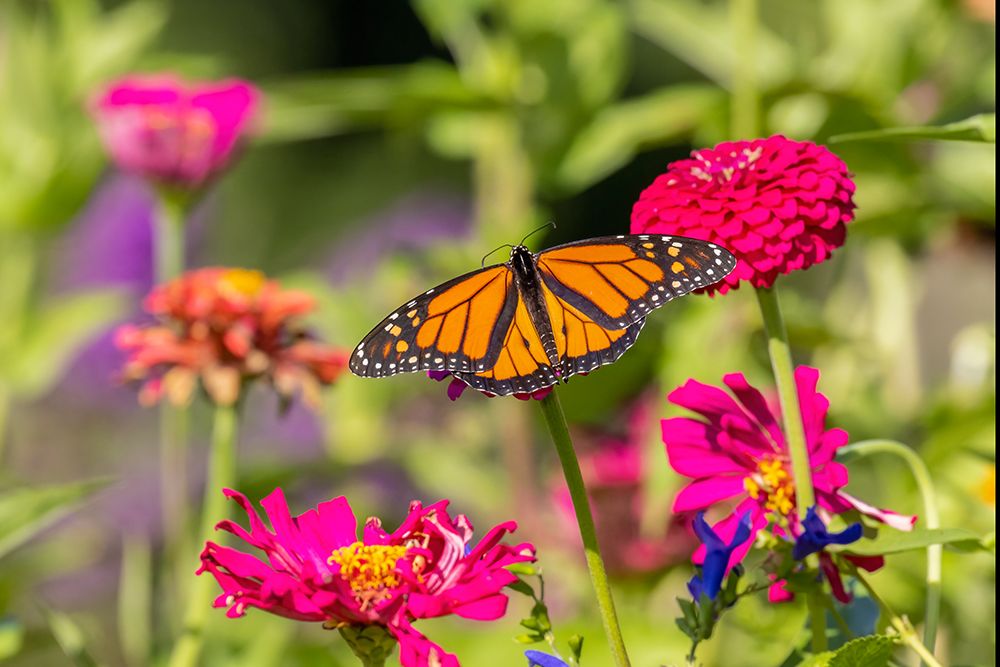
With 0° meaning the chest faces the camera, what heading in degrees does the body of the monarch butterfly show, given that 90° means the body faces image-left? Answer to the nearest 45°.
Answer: approximately 180°
